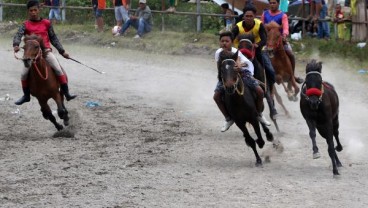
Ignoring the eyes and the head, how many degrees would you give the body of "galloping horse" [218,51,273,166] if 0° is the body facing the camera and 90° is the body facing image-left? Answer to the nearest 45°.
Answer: approximately 0°

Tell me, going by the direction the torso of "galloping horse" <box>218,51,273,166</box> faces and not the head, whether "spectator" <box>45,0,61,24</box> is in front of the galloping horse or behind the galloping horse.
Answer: behind

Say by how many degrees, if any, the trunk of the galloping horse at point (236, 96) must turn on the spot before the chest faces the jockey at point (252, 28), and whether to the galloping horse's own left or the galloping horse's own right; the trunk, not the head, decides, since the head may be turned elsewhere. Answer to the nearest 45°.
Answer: approximately 180°

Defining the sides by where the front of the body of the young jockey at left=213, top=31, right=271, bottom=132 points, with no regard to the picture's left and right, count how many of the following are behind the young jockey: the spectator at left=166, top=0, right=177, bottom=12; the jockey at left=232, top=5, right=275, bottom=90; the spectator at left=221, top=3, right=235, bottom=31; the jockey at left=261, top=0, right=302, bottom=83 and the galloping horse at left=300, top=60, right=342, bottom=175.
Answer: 4

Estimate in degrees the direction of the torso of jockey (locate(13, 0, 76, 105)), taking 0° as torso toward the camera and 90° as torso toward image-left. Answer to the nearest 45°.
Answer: approximately 0°

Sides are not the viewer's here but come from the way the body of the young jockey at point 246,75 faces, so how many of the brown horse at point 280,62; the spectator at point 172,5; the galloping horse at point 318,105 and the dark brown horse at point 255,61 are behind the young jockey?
3

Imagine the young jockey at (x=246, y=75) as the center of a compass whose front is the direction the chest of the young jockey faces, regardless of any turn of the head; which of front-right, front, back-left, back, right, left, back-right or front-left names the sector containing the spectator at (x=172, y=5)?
back
